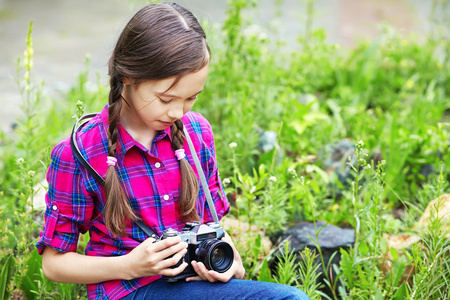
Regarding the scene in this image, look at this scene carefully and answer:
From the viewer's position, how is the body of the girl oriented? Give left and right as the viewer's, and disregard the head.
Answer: facing the viewer and to the right of the viewer

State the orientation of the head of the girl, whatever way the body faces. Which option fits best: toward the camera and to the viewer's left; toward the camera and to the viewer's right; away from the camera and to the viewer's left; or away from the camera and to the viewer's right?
toward the camera and to the viewer's right

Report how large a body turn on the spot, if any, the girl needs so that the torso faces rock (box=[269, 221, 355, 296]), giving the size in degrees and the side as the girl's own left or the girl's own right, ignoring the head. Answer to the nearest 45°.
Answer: approximately 90° to the girl's own left
